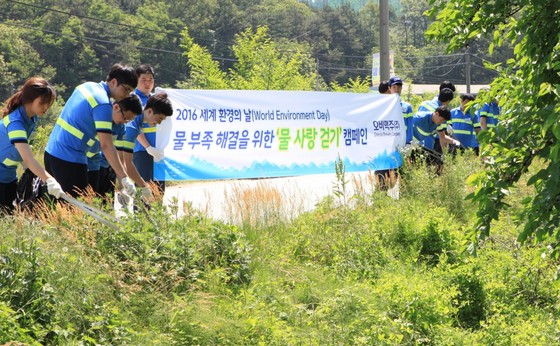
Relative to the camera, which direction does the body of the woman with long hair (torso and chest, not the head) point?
to the viewer's right

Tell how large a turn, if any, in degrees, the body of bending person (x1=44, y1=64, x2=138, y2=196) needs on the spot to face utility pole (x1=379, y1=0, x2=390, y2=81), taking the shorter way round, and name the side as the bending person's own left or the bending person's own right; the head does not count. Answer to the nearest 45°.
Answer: approximately 45° to the bending person's own left

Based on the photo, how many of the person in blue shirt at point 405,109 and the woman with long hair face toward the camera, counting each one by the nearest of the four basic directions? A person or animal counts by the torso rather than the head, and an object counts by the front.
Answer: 1

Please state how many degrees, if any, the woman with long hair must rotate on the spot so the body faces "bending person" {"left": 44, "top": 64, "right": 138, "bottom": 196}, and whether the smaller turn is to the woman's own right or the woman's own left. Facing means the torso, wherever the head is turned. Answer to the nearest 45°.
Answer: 0° — they already face them

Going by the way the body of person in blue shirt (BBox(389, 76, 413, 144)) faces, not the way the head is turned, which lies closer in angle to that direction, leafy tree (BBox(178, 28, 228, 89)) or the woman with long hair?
the woman with long hair

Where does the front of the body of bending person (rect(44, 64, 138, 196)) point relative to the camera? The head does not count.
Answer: to the viewer's right

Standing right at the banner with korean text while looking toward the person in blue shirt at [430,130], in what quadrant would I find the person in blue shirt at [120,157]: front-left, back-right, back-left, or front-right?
back-right

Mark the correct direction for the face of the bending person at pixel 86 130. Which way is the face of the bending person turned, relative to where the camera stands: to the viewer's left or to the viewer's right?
to the viewer's right

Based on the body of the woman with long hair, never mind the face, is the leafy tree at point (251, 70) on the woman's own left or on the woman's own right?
on the woman's own left
